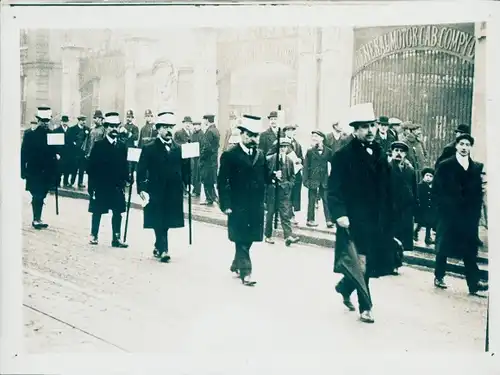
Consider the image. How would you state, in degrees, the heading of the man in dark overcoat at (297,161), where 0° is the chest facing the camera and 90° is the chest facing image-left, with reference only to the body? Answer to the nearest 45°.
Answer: approximately 45°

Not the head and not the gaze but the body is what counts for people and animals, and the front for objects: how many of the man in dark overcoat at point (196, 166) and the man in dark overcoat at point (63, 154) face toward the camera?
2

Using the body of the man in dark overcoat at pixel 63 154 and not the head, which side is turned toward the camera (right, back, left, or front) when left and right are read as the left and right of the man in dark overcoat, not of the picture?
front
